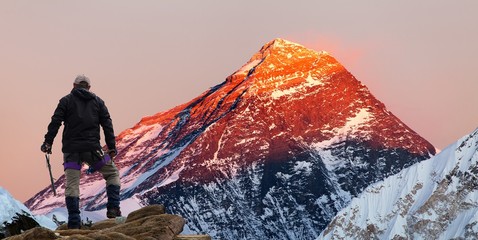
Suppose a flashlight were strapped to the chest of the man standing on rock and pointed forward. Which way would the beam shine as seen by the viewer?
away from the camera
